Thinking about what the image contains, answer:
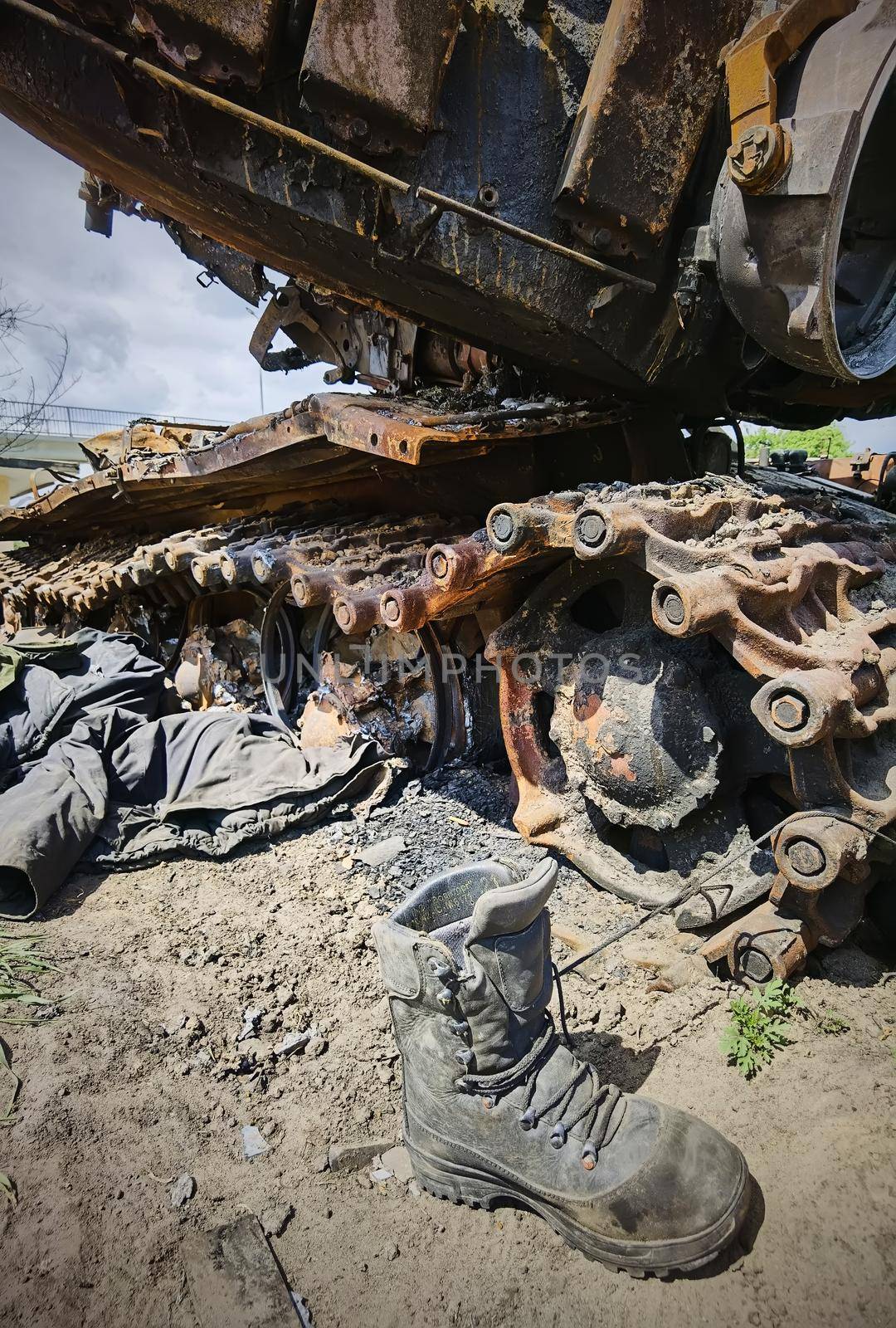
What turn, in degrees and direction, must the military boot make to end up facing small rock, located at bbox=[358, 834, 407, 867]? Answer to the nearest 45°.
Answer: approximately 135° to its left

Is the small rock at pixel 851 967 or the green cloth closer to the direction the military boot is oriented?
the small rock

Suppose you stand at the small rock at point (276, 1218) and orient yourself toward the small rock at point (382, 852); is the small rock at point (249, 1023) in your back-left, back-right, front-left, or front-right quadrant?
front-left

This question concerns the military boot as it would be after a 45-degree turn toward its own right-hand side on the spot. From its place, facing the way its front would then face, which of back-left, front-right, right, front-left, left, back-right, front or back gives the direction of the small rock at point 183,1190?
right

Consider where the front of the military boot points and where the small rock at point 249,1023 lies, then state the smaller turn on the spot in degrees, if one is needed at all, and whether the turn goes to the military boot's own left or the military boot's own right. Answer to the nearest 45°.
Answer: approximately 180°

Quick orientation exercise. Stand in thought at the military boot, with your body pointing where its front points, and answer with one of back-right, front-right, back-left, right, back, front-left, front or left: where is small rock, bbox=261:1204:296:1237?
back-right

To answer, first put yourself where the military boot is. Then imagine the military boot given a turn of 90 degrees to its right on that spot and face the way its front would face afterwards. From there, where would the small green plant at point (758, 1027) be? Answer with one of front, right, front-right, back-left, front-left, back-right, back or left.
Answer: back

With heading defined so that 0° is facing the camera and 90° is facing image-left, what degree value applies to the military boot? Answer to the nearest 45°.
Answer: approximately 315°
